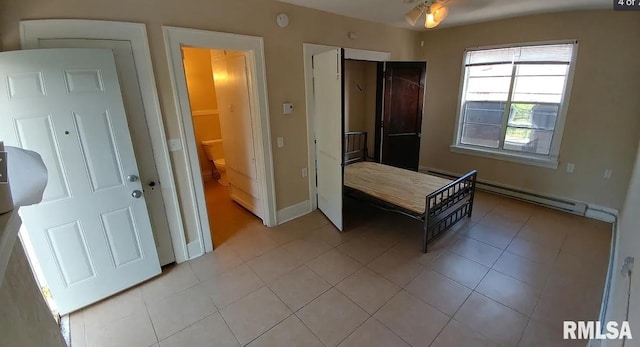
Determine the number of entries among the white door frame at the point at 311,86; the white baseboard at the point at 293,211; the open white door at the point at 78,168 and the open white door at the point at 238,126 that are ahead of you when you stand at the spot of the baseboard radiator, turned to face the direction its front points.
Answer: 4

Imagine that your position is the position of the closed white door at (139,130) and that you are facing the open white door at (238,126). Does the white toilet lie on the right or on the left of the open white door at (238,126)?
left

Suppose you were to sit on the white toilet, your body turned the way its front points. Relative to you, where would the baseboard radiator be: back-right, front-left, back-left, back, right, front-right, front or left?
front

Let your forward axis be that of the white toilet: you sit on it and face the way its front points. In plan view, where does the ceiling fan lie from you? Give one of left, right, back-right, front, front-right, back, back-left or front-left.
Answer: front

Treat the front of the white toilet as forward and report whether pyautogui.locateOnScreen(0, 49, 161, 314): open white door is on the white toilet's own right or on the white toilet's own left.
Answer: on the white toilet's own right

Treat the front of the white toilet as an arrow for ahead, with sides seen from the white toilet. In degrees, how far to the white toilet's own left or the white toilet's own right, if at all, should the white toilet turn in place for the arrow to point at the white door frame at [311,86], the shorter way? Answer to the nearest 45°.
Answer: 0° — it already faces it

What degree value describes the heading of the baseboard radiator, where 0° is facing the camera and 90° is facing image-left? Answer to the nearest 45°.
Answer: approximately 45°

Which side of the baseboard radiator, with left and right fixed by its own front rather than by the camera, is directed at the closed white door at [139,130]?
front

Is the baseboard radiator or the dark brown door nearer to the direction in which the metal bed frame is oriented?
the baseboard radiator

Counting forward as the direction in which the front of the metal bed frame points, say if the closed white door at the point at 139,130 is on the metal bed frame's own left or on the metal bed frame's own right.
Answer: on the metal bed frame's own right

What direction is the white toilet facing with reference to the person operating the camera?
facing the viewer and to the right of the viewer

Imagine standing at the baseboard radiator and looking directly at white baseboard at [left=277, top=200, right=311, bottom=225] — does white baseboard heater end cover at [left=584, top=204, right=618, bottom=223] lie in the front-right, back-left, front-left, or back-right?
back-left

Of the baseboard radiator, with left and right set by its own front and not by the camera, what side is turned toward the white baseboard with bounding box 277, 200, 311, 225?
front

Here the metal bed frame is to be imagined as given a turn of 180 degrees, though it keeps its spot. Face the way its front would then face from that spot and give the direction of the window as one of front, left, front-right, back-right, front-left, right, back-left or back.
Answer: right

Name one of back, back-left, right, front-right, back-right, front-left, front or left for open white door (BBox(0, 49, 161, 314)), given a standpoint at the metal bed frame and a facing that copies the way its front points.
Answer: right

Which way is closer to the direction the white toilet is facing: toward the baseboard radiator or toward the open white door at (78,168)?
the baseboard radiator

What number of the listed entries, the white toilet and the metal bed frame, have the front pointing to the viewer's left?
0

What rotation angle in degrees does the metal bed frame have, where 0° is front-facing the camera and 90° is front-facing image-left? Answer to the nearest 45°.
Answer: approximately 315°

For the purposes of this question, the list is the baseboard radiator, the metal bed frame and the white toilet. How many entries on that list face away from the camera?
0
